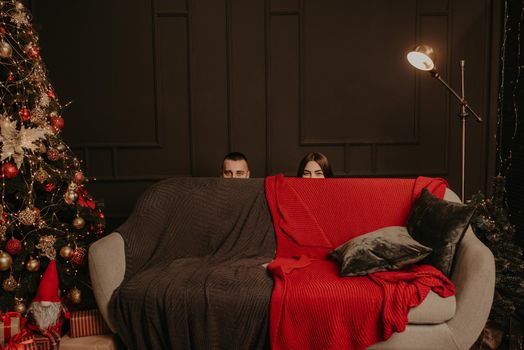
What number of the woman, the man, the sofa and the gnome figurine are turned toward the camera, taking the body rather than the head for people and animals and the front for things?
4

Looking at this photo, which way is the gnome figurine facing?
toward the camera

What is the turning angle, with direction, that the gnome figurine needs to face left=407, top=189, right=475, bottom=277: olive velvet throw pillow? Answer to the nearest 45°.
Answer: approximately 90° to its left

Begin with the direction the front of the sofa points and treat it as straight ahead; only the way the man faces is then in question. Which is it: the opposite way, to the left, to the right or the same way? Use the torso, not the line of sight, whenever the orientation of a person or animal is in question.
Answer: the same way

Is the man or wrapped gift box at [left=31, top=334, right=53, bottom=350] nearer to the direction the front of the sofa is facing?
the wrapped gift box

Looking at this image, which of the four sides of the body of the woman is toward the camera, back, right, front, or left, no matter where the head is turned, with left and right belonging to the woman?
front

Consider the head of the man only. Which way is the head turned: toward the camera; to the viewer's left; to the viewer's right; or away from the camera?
toward the camera

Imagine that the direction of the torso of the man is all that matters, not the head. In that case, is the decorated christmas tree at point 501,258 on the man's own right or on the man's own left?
on the man's own left

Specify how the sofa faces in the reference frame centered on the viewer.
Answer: facing the viewer

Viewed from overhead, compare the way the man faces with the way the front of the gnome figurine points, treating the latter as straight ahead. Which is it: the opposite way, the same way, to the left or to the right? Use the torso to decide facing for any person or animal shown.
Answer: the same way

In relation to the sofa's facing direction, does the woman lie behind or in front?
behind

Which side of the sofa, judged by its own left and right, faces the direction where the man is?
back
